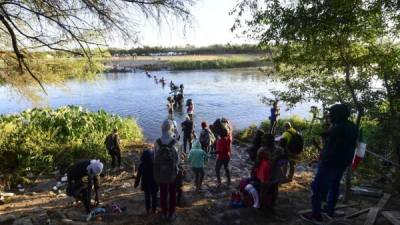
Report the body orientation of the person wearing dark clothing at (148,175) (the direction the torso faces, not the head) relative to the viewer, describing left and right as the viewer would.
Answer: facing away from the viewer

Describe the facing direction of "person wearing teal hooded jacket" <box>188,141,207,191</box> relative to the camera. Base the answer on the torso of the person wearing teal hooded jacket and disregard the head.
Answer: away from the camera

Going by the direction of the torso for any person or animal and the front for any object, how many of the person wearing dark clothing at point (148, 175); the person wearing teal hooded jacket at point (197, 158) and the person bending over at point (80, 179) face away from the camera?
2

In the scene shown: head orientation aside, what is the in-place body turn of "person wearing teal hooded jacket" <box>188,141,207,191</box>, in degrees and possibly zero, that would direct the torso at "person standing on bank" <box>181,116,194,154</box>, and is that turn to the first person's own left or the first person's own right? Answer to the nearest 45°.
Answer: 0° — they already face them

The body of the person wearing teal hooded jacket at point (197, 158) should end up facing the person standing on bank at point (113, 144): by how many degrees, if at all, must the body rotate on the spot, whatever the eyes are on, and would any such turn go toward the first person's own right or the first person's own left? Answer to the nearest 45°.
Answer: approximately 45° to the first person's own left

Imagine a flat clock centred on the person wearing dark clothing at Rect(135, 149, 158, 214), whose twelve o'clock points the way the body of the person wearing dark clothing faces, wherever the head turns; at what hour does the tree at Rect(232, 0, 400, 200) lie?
The tree is roughly at 3 o'clock from the person wearing dark clothing.
